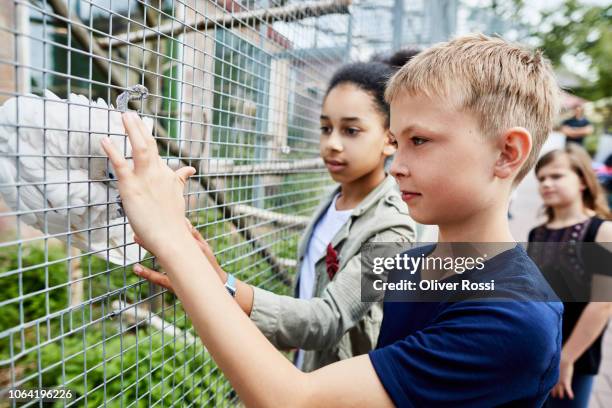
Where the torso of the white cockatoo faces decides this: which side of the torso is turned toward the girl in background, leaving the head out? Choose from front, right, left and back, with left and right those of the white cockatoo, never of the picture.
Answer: front

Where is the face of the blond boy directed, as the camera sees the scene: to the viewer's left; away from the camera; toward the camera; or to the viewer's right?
to the viewer's left

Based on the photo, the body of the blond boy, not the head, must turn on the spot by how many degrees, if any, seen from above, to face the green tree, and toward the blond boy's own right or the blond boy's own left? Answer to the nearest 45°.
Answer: approximately 135° to the blond boy's own right

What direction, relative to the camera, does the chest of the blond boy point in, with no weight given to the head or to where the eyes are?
to the viewer's left

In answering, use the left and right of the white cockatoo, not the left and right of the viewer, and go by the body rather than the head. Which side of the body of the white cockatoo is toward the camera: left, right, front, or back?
right

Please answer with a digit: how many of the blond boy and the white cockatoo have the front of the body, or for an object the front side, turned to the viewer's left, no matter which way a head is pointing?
1

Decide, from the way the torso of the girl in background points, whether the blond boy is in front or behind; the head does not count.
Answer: in front

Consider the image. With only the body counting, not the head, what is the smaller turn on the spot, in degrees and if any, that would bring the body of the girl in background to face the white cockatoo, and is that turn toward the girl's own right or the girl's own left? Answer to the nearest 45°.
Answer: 0° — they already face it

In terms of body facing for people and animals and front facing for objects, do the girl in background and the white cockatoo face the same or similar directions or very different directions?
very different directions

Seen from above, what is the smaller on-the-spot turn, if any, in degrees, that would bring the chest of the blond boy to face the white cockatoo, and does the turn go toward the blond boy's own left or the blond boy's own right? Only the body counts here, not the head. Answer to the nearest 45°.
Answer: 0° — they already face it

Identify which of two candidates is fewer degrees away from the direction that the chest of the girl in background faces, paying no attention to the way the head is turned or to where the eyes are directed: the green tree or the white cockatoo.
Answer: the white cockatoo

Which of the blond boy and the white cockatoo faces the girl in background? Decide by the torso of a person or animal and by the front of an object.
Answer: the white cockatoo
